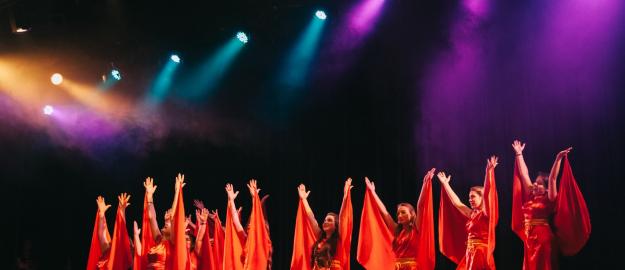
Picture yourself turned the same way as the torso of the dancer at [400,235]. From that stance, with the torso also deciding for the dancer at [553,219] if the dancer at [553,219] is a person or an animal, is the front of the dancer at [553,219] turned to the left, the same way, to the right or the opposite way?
the same way

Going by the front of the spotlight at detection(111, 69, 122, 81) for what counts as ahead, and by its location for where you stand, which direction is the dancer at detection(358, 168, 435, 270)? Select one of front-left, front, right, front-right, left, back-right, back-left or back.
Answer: left

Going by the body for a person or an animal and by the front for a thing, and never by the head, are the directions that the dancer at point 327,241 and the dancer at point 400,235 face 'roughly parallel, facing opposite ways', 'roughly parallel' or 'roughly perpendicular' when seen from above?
roughly parallel

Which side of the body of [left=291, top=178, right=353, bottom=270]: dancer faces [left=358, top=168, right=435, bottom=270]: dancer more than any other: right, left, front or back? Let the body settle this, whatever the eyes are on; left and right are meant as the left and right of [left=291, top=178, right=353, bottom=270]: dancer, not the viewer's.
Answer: left

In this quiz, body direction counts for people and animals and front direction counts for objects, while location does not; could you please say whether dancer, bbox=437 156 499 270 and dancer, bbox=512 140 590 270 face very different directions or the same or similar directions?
same or similar directions

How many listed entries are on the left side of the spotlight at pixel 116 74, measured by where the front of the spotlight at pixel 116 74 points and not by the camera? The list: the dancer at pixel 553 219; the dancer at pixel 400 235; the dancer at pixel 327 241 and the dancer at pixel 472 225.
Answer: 4

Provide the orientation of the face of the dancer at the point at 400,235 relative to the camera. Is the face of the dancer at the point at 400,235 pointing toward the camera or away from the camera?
toward the camera

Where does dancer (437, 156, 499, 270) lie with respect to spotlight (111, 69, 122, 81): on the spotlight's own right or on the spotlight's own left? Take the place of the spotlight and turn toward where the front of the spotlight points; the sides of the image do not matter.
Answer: on the spotlight's own left

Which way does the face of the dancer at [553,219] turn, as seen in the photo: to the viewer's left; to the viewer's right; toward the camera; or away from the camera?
toward the camera

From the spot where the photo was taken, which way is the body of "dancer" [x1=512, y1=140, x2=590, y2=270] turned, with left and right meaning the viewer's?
facing the viewer and to the left of the viewer

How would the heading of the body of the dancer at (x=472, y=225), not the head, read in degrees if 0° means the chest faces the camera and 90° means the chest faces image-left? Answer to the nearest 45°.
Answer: approximately 45°

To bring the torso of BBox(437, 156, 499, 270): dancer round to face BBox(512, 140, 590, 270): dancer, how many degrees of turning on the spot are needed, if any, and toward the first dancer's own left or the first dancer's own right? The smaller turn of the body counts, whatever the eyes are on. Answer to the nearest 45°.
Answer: approximately 135° to the first dancer's own left
